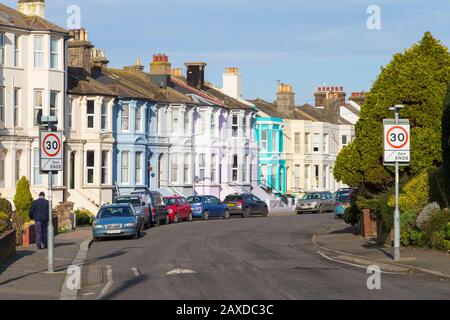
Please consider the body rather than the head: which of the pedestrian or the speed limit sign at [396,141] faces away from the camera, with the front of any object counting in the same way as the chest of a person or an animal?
the pedestrian

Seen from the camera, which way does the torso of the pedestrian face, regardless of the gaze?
away from the camera

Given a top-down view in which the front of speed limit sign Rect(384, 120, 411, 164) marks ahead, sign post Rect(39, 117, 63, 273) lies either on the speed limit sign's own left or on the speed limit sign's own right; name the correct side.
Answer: on the speed limit sign's own right

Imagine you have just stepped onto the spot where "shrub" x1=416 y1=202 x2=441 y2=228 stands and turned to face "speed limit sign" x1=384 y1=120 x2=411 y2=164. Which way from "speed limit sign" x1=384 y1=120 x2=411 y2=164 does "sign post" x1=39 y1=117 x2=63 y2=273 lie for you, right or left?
right

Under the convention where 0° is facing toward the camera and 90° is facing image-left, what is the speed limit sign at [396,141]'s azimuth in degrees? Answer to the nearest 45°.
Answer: approximately 0°

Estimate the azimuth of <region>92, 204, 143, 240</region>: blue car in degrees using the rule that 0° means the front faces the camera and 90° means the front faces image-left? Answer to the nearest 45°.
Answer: approximately 0°

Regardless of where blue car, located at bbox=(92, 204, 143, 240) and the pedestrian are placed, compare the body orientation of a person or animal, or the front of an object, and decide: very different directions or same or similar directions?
very different directions
